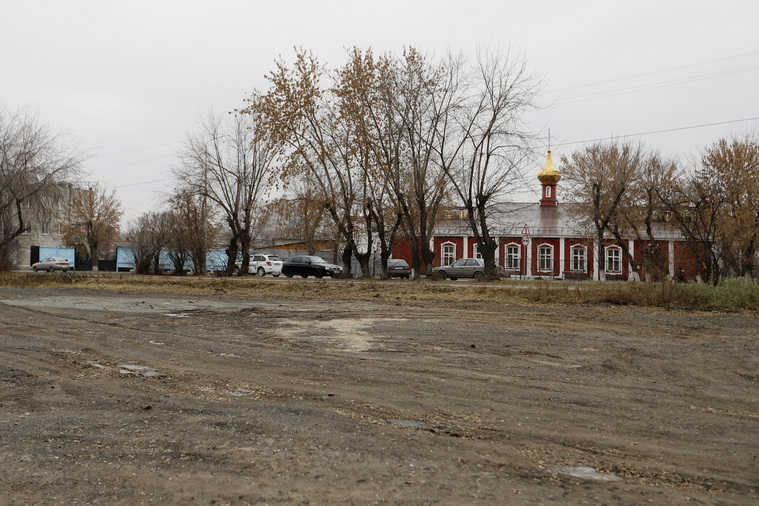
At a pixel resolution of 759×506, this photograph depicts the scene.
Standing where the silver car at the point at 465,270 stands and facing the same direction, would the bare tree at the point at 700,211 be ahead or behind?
behind

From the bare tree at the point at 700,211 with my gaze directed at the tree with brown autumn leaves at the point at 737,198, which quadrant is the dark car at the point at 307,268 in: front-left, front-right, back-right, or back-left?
back-left

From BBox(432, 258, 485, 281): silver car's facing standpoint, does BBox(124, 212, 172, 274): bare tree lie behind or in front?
in front

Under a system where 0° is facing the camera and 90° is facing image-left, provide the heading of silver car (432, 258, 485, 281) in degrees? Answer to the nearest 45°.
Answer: approximately 90°

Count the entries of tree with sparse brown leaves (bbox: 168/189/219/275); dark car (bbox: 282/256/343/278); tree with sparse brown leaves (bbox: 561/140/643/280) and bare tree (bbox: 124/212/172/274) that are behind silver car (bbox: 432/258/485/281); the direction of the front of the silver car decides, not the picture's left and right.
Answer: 1

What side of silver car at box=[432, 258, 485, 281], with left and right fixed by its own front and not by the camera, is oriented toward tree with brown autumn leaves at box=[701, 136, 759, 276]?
back

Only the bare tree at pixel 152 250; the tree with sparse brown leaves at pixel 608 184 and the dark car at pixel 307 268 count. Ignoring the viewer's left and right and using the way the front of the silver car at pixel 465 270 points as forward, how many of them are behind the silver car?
1

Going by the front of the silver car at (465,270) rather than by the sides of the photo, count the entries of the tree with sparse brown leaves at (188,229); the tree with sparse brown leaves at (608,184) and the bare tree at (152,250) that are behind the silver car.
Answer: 1

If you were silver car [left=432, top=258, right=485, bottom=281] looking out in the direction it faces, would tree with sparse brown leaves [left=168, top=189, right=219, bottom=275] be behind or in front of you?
in front

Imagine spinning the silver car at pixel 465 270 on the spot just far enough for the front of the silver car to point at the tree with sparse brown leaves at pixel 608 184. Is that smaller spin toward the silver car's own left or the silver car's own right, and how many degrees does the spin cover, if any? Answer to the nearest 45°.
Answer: approximately 180°

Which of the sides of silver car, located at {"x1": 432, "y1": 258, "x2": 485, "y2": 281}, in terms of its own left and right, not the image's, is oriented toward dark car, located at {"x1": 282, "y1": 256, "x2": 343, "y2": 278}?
front
